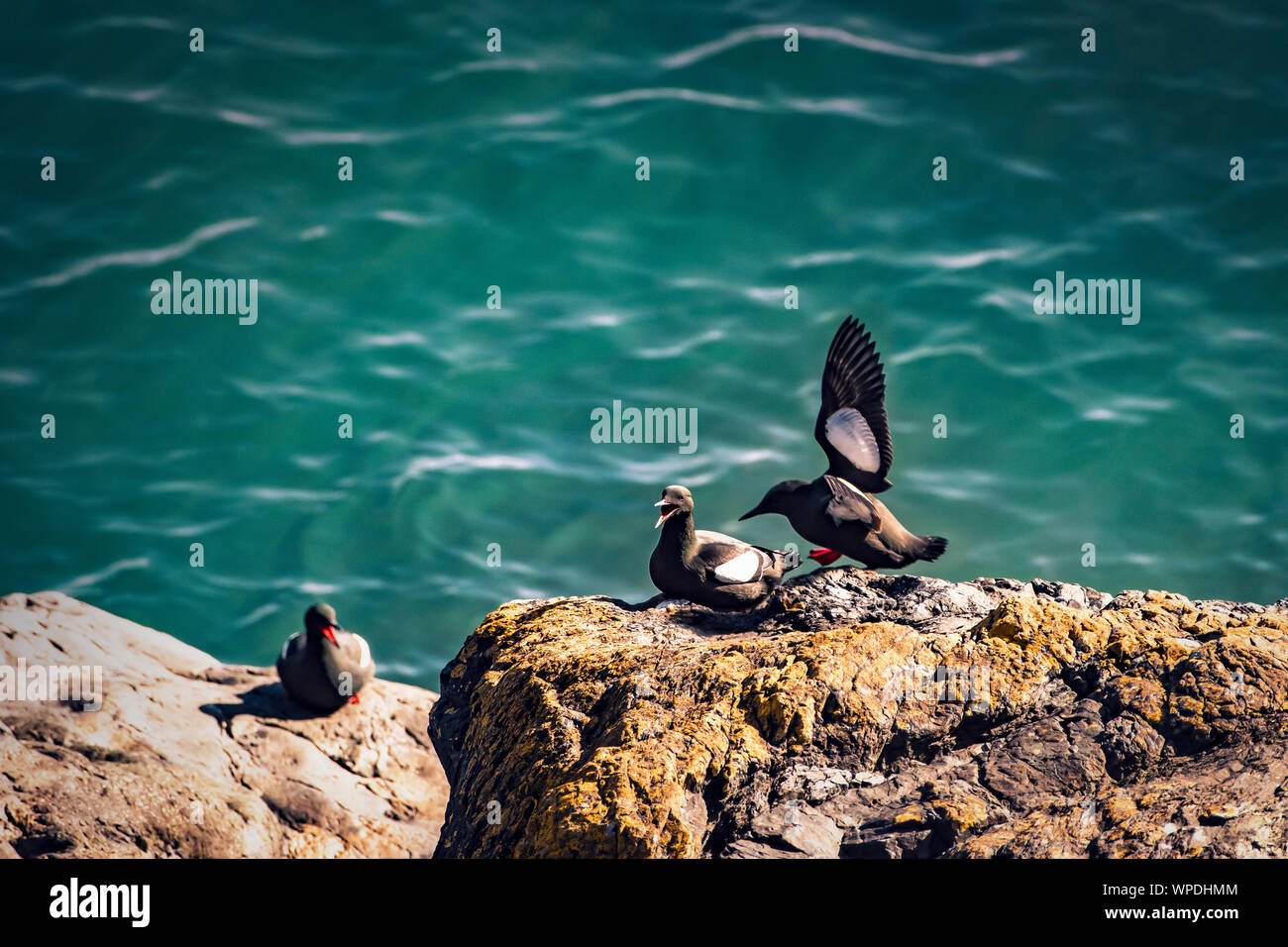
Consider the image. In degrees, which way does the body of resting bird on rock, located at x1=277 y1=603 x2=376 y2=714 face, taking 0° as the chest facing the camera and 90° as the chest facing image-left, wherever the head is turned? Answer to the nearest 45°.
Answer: approximately 0°

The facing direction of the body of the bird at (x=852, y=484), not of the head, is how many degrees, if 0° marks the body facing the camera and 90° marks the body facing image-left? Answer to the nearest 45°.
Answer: approximately 90°
